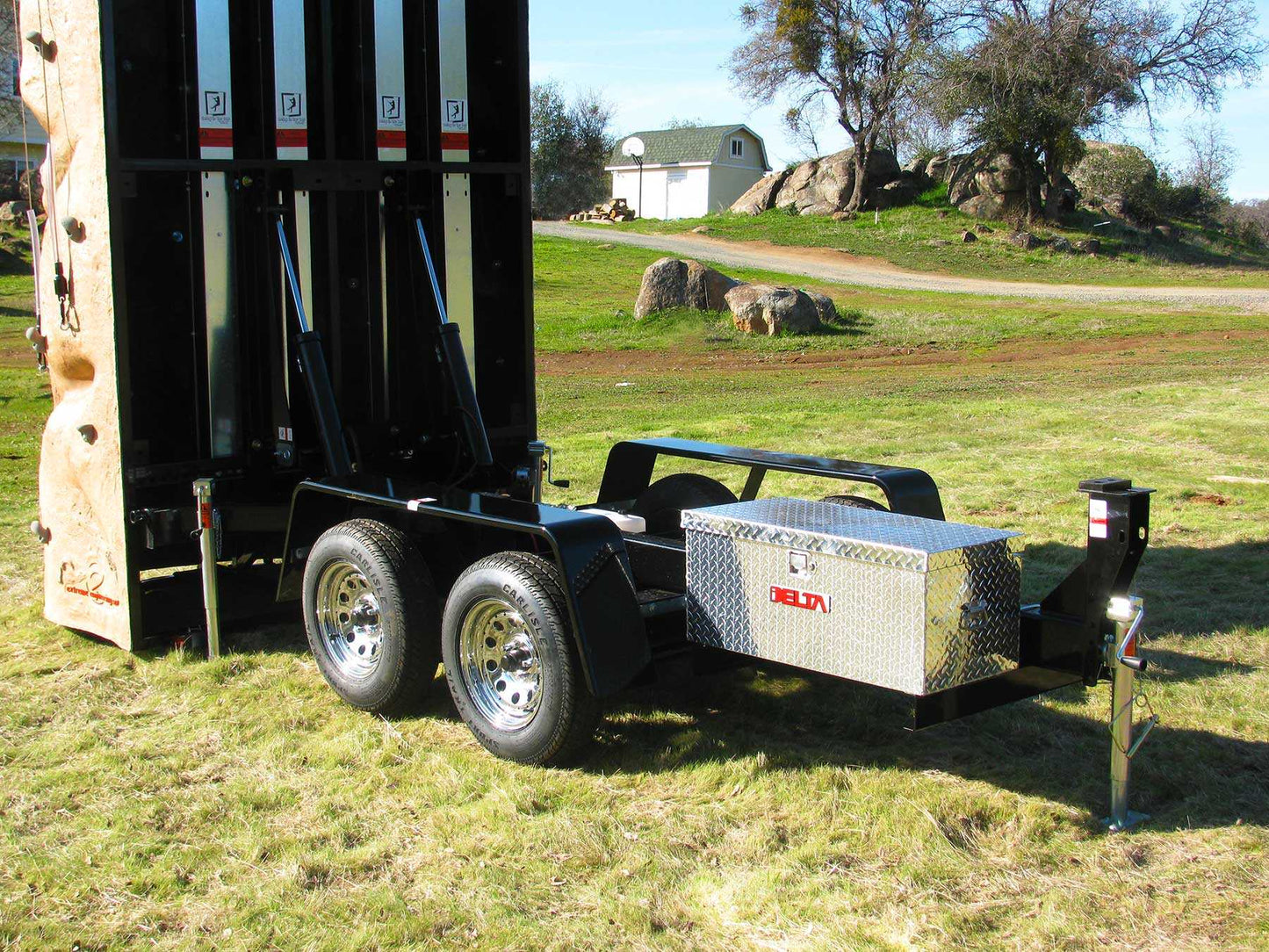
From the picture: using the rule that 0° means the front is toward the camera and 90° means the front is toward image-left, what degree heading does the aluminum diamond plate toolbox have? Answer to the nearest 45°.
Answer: approximately 45°

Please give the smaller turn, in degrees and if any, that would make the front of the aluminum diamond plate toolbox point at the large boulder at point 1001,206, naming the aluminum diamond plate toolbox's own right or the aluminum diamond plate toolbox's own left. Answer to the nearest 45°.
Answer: approximately 135° to the aluminum diamond plate toolbox's own right

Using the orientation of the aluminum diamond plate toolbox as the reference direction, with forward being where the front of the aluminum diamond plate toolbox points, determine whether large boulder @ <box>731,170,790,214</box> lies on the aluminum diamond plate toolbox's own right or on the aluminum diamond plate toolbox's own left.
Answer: on the aluminum diamond plate toolbox's own right

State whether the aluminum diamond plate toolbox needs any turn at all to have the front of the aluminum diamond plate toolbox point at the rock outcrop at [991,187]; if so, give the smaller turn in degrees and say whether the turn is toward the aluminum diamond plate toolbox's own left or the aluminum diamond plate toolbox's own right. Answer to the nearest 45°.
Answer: approximately 135° to the aluminum diamond plate toolbox's own right

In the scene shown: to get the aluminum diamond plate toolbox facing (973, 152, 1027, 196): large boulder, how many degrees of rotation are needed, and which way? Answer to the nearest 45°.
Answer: approximately 135° to its right

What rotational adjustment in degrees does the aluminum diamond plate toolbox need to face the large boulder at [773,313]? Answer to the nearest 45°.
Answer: approximately 135° to its right

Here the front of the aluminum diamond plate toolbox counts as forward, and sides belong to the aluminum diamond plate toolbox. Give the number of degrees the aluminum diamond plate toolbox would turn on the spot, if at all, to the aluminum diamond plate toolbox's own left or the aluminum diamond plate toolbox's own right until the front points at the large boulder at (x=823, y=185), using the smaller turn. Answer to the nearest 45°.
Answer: approximately 135° to the aluminum diamond plate toolbox's own right

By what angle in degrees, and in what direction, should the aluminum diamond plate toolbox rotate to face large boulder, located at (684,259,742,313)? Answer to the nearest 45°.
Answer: approximately 135° to its right

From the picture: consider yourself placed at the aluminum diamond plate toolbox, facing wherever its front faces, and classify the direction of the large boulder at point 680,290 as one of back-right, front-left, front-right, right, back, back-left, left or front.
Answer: back-right
